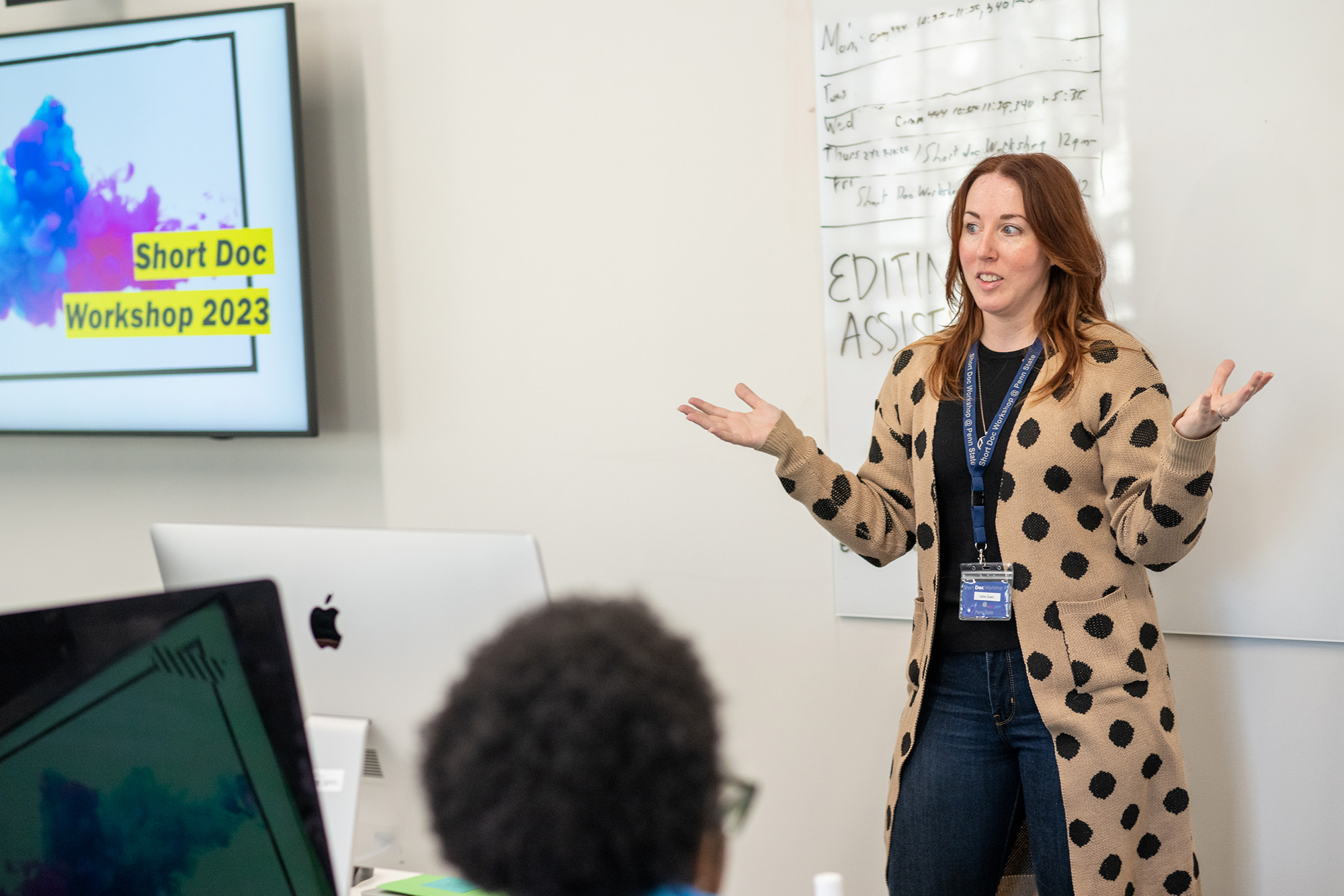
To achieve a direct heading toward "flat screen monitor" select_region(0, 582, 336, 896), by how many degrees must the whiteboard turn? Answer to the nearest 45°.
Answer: approximately 45° to its right

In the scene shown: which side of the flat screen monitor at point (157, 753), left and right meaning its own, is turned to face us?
front

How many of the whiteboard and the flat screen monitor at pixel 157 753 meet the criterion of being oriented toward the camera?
2

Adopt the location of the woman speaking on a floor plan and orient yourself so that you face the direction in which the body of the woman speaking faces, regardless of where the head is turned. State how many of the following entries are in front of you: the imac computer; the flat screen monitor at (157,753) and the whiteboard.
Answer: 2

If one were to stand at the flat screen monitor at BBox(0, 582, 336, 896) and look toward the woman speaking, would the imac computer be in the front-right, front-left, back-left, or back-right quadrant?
front-left

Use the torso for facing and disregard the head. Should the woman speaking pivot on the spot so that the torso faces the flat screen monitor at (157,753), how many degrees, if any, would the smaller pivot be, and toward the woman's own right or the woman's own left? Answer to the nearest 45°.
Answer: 0° — they already face it

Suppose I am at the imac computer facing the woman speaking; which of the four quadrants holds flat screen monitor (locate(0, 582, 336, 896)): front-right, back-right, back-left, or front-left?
back-right

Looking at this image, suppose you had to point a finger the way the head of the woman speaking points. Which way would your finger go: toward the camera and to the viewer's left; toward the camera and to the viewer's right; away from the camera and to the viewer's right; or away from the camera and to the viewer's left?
toward the camera and to the viewer's left

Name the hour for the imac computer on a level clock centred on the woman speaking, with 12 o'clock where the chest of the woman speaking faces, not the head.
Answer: The imac computer is roughly at 12 o'clock from the woman speaking.

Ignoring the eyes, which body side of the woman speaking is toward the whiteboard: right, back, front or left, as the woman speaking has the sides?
back

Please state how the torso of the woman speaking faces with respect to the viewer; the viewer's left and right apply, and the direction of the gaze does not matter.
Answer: facing the viewer and to the left of the viewer

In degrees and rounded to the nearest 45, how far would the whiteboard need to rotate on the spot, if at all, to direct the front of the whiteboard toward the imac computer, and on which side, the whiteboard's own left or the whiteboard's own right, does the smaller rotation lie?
approximately 45° to the whiteboard's own right

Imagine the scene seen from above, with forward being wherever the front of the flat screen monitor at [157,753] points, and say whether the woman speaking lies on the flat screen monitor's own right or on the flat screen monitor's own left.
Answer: on the flat screen monitor's own left
